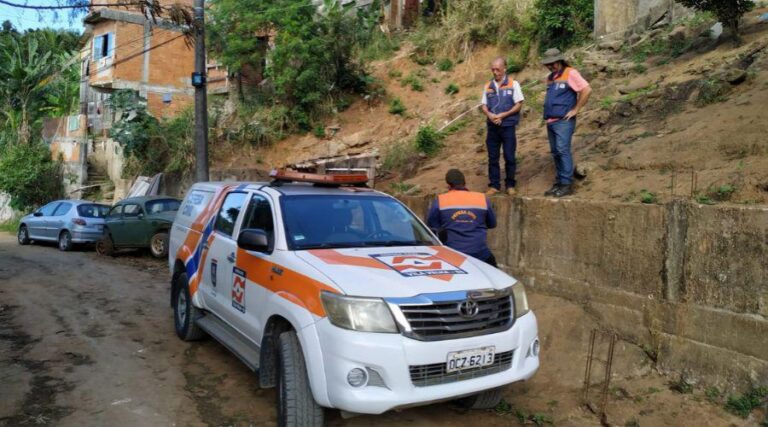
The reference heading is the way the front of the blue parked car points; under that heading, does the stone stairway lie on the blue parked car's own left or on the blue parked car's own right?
on the blue parked car's own right

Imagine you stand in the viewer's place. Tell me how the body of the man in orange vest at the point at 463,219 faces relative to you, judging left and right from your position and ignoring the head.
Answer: facing away from the viewer

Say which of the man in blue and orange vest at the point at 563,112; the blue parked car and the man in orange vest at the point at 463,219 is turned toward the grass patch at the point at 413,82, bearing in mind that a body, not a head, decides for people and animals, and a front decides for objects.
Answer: the man in orange vest at the point at 463,219

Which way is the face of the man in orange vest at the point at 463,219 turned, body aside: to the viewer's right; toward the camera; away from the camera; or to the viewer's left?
away from the camera

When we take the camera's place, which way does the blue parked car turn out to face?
facing away from the viewer and to the left of the viewer

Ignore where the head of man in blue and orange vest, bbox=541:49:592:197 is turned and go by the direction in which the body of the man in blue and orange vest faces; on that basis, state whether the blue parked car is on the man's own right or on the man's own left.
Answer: on the man's own right

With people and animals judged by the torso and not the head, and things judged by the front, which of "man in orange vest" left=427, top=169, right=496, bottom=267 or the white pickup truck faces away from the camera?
the man in orange vest

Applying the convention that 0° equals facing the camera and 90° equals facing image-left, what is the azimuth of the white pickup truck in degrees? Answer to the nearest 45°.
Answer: approximately 315°

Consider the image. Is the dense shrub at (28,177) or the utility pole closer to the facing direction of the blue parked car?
the dense shrub

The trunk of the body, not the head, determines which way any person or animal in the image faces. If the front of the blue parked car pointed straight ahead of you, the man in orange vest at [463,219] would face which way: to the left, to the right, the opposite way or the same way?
to the right

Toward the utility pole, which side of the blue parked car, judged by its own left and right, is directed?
back

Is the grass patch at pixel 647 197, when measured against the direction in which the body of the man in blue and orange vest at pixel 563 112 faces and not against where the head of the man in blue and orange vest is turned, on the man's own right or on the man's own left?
on the man's own left

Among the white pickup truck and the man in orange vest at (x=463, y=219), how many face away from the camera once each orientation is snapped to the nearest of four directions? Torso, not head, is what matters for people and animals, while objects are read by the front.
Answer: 1

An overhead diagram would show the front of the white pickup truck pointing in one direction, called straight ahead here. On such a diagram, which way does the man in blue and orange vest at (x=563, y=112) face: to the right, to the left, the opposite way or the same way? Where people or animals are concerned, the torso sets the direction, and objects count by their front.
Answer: to the right
